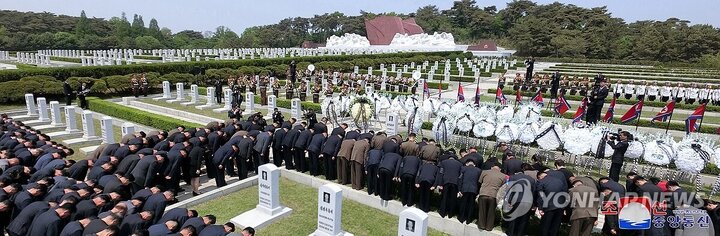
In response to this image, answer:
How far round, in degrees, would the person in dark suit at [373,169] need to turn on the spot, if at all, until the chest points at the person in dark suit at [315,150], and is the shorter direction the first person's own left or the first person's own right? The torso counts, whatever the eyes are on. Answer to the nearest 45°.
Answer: approximately 45° to the first person's own left

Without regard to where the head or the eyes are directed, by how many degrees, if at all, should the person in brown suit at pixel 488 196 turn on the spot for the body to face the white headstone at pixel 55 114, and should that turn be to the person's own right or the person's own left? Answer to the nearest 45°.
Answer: approximately 90° to the person's own left

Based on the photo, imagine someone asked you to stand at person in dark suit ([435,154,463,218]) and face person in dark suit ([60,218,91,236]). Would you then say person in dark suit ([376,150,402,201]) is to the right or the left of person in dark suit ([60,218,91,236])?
right

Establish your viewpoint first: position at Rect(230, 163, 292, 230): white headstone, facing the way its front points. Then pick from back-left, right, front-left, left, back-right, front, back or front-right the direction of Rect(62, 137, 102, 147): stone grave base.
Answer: right

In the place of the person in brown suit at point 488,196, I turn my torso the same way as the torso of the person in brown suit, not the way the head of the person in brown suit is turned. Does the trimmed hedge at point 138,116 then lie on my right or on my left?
on my left

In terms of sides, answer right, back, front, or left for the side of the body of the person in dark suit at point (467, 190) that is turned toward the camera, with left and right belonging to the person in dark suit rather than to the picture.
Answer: back

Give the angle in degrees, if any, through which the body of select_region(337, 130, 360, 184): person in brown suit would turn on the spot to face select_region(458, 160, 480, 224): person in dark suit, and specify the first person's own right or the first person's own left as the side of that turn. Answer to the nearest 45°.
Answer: approximately 90° to the first person's own right

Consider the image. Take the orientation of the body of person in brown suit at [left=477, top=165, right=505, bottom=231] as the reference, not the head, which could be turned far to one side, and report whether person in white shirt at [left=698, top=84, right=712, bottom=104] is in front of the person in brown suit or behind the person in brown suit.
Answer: in front

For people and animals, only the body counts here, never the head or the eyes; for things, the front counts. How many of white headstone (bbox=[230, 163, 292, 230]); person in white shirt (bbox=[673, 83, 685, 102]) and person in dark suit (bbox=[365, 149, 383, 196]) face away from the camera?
1

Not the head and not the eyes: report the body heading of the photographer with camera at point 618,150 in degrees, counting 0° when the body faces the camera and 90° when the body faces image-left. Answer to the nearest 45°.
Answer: approximately 90°

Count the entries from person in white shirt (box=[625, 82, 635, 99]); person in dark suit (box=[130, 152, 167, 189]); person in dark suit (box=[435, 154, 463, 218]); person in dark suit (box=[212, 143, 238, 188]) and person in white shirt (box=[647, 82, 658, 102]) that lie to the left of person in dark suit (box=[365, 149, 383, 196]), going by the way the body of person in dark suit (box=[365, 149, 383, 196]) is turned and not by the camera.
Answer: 2

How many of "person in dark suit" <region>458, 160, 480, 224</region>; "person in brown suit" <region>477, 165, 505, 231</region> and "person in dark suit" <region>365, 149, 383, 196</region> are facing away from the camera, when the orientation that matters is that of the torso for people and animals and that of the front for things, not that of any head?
3

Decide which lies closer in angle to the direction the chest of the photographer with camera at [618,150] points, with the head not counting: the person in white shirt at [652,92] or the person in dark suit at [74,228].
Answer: the person in dark suit

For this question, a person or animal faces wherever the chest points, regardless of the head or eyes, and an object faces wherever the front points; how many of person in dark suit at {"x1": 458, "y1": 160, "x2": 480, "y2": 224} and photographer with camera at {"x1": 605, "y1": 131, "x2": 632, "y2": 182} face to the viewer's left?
1

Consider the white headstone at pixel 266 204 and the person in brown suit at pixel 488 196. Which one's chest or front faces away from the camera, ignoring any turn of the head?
the person in brown suit

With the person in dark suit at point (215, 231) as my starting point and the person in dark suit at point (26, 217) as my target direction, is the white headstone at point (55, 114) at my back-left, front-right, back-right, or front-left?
front-right

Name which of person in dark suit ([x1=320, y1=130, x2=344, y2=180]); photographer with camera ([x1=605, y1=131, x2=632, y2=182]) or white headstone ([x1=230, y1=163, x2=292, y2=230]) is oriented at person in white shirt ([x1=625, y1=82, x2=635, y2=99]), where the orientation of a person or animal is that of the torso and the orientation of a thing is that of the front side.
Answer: the person in dark suit

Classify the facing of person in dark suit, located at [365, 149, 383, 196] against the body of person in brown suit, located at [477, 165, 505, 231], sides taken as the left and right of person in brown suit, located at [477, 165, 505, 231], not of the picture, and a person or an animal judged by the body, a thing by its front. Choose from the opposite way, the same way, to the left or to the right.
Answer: the same way

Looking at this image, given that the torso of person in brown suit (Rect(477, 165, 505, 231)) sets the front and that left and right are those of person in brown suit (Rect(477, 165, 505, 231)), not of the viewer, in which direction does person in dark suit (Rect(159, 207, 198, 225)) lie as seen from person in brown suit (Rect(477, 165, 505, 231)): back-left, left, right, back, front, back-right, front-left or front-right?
back-left
